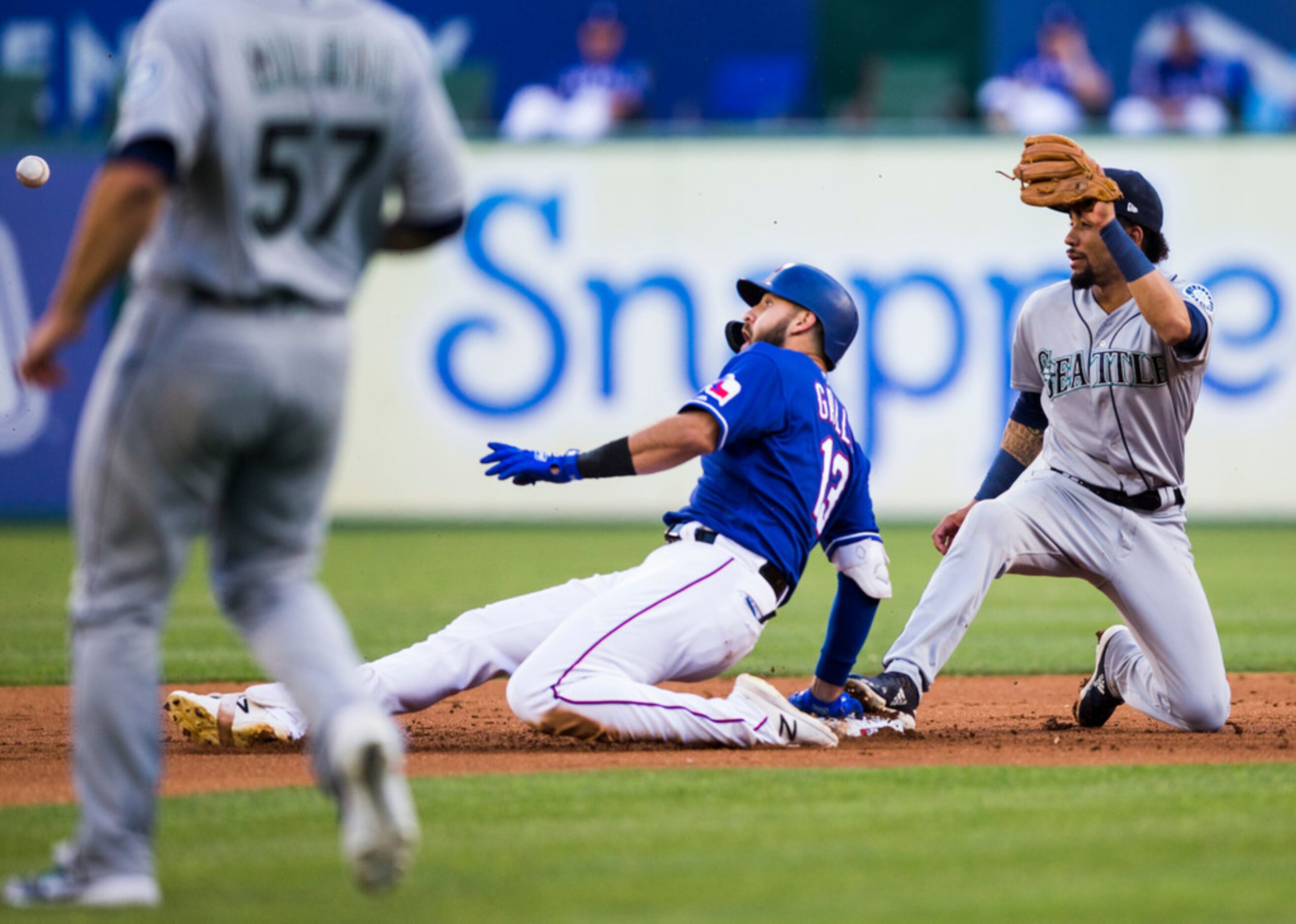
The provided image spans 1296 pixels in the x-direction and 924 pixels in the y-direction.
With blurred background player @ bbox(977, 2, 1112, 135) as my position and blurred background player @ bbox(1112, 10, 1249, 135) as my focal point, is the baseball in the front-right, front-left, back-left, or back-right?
back-right

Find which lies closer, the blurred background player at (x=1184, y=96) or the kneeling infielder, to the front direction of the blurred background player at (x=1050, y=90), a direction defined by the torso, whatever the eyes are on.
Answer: the kneeling infielder

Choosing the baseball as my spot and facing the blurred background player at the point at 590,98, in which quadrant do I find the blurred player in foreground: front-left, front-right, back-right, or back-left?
back-right

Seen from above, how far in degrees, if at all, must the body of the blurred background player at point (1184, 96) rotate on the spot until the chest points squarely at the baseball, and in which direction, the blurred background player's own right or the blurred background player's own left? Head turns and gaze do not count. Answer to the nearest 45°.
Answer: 0° — they already face it

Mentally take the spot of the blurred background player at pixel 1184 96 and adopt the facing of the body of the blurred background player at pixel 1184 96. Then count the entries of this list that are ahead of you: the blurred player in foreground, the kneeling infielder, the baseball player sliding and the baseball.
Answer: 4

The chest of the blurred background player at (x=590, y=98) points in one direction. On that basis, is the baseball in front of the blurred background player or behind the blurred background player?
in front

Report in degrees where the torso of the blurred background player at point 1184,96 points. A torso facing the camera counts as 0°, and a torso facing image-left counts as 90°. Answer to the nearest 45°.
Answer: approximately 0°

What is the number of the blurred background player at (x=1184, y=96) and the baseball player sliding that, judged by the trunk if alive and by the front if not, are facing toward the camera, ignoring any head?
1

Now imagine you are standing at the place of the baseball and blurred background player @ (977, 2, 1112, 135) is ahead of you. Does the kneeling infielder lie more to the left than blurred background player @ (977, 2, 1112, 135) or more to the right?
right

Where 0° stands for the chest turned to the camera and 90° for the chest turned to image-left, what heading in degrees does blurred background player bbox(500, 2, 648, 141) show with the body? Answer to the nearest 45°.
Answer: approximately 45°
